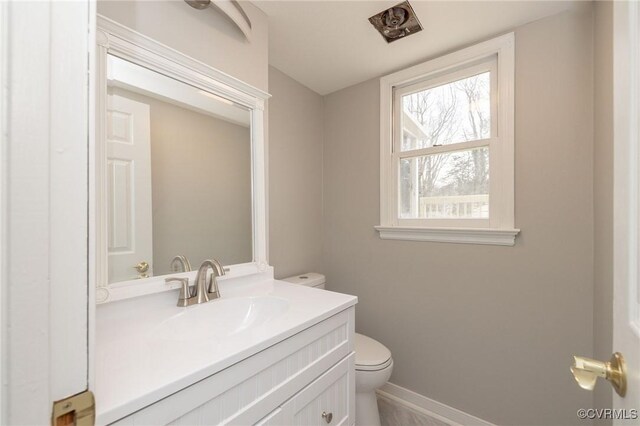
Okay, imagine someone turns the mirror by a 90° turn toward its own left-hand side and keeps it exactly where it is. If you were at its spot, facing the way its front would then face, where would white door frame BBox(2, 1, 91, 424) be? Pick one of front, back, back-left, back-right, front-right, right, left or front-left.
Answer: back-right

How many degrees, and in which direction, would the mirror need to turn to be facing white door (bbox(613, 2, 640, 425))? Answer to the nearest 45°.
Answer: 0° — it already faces it

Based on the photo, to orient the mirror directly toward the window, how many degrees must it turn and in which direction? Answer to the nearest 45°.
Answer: approximately 45° to its left

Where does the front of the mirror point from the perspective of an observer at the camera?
facing the viewer and to the right of the viewer
